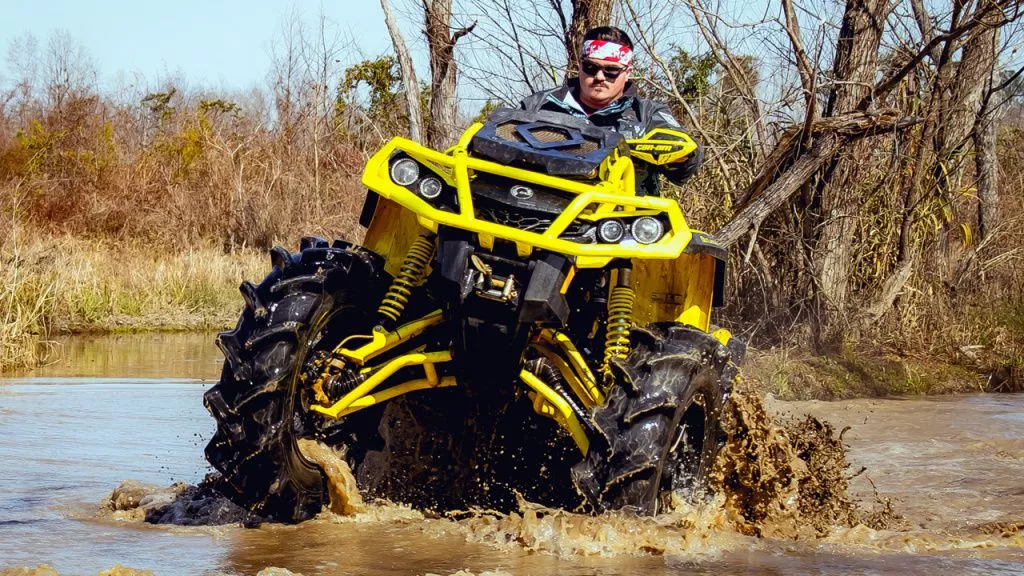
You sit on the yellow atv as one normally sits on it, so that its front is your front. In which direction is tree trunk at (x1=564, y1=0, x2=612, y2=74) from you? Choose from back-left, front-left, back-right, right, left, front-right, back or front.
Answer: back

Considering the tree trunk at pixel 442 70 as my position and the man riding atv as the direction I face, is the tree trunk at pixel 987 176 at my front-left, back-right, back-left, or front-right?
front-left

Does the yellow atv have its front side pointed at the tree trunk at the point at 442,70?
no

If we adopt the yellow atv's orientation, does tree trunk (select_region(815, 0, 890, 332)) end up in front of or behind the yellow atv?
behind

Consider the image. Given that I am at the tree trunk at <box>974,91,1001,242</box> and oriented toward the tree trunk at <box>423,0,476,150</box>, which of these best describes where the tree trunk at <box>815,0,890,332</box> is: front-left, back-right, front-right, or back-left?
front-left

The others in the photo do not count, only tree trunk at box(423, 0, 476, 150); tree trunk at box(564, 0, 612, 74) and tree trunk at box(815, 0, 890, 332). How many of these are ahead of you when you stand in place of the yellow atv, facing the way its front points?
0

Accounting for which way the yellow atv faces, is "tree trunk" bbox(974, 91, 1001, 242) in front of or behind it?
behind

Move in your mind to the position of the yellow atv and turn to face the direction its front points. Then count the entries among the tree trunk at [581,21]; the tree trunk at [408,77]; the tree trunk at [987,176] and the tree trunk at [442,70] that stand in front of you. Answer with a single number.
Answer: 0

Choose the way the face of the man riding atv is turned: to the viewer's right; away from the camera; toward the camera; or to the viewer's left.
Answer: toward the camera

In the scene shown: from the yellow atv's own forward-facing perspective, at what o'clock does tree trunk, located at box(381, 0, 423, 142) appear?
The tree trunk is roughly at 6 o'clock from the yellow atv.

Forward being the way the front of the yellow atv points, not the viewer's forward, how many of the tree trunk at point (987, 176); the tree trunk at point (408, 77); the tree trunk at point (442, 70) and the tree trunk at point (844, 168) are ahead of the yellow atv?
0

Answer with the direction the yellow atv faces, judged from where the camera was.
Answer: facing the viewer

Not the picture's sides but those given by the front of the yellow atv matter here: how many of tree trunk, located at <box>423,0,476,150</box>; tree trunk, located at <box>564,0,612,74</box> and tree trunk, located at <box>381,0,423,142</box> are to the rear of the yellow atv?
3
